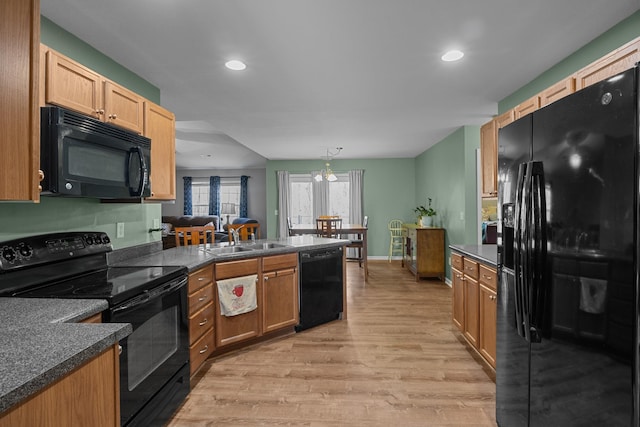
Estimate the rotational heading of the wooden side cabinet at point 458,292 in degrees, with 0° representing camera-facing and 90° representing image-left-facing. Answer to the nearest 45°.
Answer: approximately 45°

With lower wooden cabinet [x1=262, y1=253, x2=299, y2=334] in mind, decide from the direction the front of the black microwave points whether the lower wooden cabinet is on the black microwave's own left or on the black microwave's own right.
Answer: on the black microwave's own left

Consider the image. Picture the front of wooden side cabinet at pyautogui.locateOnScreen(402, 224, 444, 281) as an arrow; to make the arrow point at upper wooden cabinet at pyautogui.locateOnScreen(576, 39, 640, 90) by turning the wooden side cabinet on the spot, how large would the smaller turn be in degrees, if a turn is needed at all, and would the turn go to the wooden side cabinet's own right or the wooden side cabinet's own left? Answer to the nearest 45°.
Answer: approximately 90° to the wooden side cabinet's own left

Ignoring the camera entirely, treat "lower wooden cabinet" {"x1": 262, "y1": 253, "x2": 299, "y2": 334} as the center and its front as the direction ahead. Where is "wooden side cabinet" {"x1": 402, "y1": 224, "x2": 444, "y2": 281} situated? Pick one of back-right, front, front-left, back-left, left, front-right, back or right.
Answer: left

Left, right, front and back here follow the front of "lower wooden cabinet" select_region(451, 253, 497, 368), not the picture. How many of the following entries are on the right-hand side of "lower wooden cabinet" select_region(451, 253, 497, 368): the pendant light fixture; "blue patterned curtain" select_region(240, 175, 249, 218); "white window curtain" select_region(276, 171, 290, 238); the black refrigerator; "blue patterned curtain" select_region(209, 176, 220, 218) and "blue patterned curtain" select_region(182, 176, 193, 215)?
5

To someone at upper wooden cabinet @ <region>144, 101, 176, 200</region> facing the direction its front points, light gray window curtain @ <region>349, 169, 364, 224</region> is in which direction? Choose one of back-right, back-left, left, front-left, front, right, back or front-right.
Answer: left

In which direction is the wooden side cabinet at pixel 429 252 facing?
to the viewer's left

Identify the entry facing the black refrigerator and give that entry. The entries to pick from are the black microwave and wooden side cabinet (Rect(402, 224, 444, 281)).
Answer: the black microwave

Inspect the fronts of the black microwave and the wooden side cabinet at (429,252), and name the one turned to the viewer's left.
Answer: the wooden side cabinet

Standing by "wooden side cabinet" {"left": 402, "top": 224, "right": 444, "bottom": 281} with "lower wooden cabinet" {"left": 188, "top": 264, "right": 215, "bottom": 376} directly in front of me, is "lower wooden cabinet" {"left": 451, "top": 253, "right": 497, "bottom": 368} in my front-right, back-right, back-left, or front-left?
front-left

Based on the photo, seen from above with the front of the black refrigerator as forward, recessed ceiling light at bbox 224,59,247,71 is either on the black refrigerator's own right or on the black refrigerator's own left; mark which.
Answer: on the black refrigerator's own right

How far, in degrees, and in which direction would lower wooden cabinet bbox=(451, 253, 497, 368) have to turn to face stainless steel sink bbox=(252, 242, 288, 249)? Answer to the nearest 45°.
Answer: approximately 45° to its right

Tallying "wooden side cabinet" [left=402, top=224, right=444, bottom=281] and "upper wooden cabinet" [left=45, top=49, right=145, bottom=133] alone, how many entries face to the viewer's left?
1

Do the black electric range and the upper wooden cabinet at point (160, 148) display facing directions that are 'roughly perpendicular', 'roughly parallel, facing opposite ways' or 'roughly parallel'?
roughly parallel

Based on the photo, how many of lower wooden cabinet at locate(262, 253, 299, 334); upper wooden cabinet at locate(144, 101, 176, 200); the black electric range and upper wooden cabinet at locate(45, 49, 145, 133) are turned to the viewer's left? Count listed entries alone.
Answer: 0
